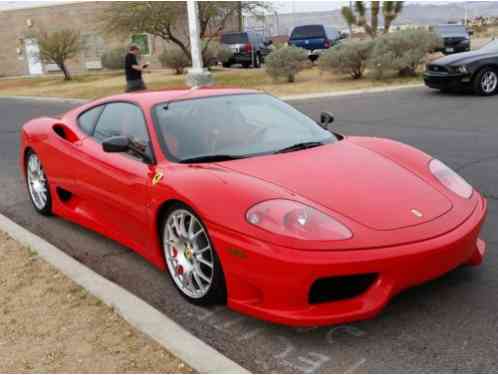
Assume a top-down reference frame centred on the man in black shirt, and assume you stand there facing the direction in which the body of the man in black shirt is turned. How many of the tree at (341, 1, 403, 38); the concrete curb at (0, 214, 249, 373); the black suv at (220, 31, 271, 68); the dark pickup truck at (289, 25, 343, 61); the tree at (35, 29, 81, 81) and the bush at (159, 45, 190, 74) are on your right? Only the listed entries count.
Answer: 1

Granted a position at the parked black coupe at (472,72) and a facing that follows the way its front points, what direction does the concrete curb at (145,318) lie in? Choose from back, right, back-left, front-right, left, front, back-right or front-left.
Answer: front-left

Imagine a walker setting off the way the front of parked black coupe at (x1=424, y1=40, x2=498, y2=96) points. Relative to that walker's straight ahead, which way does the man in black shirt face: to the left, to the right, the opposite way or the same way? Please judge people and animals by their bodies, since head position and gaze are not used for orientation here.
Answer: the opposite way

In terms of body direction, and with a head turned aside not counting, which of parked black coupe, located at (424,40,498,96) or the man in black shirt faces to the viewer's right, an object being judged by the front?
the man in black shirt

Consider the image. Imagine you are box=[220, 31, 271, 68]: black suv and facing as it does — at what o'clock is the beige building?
The beige building is roughly at 9 o'clock from the black suv.

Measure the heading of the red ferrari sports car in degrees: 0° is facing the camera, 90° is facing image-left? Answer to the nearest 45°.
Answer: approximately 315°

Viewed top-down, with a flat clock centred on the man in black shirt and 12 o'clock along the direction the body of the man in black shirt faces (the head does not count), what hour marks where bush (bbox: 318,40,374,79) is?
The bush is roughly at 11 o'clock from the man in black shirt.

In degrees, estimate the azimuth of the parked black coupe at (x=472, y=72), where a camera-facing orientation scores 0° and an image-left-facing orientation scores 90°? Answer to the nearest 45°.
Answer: approximately 45°

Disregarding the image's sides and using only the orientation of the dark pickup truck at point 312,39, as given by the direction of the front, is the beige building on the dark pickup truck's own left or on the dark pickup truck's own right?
on the dark pickup truck's own left

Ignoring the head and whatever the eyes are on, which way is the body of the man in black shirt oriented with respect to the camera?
to the viewer's right

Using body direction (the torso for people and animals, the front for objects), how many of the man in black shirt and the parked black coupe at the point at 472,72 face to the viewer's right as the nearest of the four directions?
1

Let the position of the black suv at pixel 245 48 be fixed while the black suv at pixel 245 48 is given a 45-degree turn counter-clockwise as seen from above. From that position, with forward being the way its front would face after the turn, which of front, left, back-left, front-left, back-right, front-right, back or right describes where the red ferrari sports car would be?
back

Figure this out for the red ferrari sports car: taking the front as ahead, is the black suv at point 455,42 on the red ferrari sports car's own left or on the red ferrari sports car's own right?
on the red ferrari sports car's own left

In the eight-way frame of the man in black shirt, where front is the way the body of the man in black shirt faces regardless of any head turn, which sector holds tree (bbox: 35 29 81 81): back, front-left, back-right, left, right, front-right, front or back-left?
left
